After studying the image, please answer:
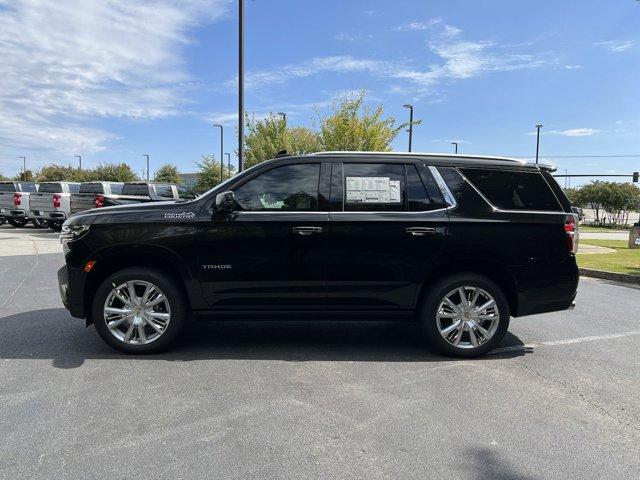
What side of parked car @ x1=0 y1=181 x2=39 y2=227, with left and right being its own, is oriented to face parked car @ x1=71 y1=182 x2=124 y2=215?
right

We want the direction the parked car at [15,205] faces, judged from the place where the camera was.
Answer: facing away from the viewer and to the right of the viewer

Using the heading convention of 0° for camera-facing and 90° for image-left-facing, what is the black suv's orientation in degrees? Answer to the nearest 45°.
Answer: approximately 90°

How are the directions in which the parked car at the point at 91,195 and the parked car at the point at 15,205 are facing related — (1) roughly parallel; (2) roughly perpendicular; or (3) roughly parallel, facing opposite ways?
roughly parallel

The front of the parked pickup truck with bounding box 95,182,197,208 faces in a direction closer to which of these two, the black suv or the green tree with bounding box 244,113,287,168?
the green tree

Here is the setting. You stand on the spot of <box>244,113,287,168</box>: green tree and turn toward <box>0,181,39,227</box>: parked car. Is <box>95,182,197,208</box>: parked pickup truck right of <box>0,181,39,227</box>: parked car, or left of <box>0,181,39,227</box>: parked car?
left

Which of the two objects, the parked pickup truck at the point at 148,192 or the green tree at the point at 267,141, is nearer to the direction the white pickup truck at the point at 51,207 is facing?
the green tree

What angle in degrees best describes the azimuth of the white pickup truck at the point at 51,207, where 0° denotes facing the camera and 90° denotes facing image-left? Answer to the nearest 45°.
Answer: approximately 225°

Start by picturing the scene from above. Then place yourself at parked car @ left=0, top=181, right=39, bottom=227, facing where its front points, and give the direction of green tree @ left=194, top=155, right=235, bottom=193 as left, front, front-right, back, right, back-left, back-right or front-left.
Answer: front

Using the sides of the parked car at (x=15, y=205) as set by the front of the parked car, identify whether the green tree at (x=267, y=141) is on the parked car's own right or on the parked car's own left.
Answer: on the parked car's own right

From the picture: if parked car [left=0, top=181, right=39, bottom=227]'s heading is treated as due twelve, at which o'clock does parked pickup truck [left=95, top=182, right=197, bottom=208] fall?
parked pickup truck [left=95, top=182, right=197, bottom=208] is roughly at 3 o'clock from parked car [left=0, top=181, right=39, bottom=227].

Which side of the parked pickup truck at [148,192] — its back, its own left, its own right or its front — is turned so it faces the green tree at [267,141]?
front

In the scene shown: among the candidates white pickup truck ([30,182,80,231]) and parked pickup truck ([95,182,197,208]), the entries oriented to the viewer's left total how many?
0

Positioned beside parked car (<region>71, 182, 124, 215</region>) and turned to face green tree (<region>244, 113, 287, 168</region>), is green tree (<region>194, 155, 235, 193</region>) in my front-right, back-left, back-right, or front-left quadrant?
front-left

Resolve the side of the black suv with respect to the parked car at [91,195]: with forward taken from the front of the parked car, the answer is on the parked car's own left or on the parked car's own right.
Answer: on the parked car's own right

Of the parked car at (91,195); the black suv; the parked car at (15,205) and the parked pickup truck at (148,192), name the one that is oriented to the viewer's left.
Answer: the black suv

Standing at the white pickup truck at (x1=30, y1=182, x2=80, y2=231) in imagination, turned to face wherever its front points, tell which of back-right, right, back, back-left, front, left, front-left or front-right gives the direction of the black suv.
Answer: back-right

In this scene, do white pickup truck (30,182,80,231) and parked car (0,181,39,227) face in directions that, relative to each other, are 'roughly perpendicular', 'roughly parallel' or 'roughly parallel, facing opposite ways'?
roughly parallel

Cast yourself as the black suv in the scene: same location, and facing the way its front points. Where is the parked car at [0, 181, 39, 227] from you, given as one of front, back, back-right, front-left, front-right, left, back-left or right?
front-right

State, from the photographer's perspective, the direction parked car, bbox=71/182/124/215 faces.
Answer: facing away from the viewer and to the right of the viewer
